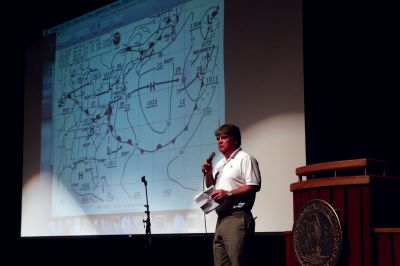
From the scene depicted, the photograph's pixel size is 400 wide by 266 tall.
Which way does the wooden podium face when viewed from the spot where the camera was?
facing the viewer and to the left of the viewer

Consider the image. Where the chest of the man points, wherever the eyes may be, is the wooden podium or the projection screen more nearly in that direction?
the wooden podium

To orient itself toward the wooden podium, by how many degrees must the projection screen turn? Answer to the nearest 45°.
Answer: approximately 45° to its left

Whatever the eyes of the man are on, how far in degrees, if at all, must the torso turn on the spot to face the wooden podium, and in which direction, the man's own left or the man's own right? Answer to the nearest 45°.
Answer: approximately 90° to the man's own left

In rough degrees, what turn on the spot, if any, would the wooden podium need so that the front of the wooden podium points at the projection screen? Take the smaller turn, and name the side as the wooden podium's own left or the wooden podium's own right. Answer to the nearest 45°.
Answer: approximately 90° to the wooden podium's own right

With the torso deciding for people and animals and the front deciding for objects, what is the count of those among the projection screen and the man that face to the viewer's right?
0

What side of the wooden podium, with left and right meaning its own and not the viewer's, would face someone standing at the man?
right
